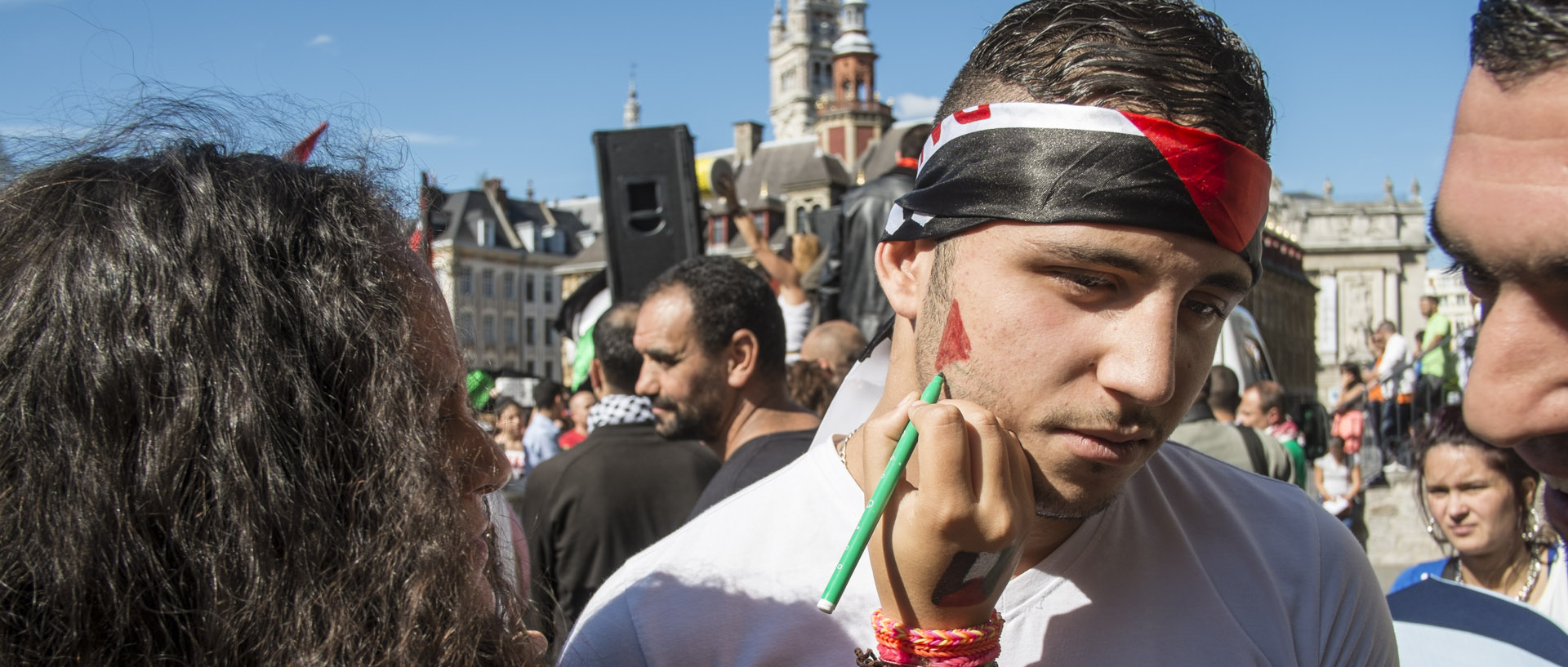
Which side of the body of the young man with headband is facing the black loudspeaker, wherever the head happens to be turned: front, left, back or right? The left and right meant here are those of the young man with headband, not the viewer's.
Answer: back

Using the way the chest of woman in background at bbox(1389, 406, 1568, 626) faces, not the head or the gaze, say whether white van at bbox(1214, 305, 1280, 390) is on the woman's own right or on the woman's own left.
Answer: on the woman's own right

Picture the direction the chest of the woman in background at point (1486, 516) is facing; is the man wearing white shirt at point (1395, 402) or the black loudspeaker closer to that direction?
the black loudspeaker

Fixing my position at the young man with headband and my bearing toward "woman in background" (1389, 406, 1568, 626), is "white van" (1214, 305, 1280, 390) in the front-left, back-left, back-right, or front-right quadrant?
front-left

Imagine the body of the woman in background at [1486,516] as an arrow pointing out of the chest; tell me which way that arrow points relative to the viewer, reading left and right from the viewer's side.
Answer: facing the viewer and to the left of the viewer

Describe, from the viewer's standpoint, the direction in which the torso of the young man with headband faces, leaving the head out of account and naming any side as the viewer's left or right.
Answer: facing the viewer and to the right of the viewer
